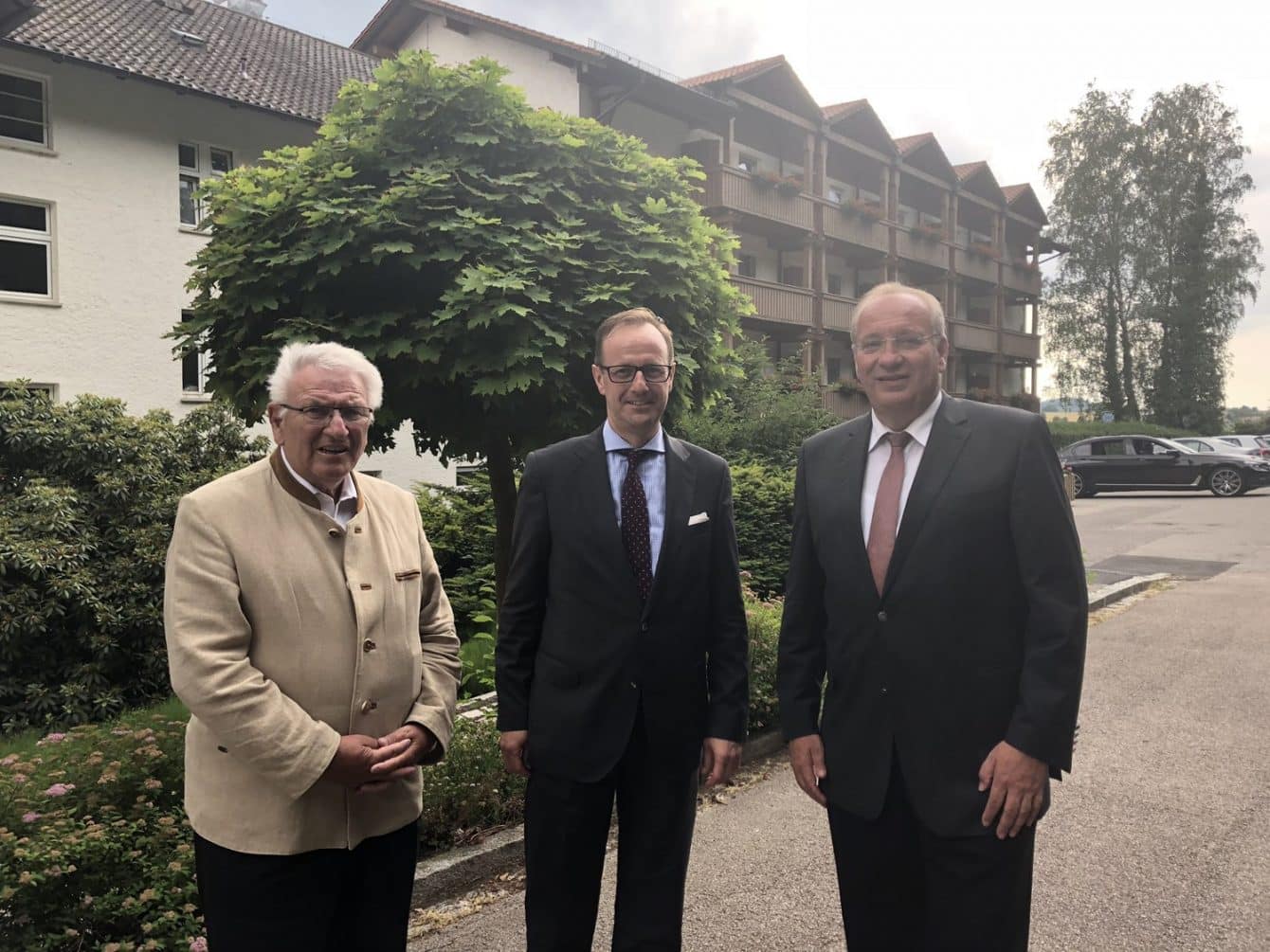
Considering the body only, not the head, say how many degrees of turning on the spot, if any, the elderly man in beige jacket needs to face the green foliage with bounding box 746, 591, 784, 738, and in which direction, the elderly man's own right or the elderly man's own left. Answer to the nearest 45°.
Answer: approximately 90° to the elderly man's own left

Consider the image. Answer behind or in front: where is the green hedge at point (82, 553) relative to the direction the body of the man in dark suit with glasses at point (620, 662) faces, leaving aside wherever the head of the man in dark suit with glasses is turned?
behind

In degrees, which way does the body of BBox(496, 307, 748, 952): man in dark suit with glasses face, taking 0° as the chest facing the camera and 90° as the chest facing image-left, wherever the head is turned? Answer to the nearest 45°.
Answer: approximately 0°

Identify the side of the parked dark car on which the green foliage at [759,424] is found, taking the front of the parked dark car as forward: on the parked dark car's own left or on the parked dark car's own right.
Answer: on the parked dark car's own right

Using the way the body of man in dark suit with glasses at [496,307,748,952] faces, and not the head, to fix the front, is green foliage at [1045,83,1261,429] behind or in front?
behind

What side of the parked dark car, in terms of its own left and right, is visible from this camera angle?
right

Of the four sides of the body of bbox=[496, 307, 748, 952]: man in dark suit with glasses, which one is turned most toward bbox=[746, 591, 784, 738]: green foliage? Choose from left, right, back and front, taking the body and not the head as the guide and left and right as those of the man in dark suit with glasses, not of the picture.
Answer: back
